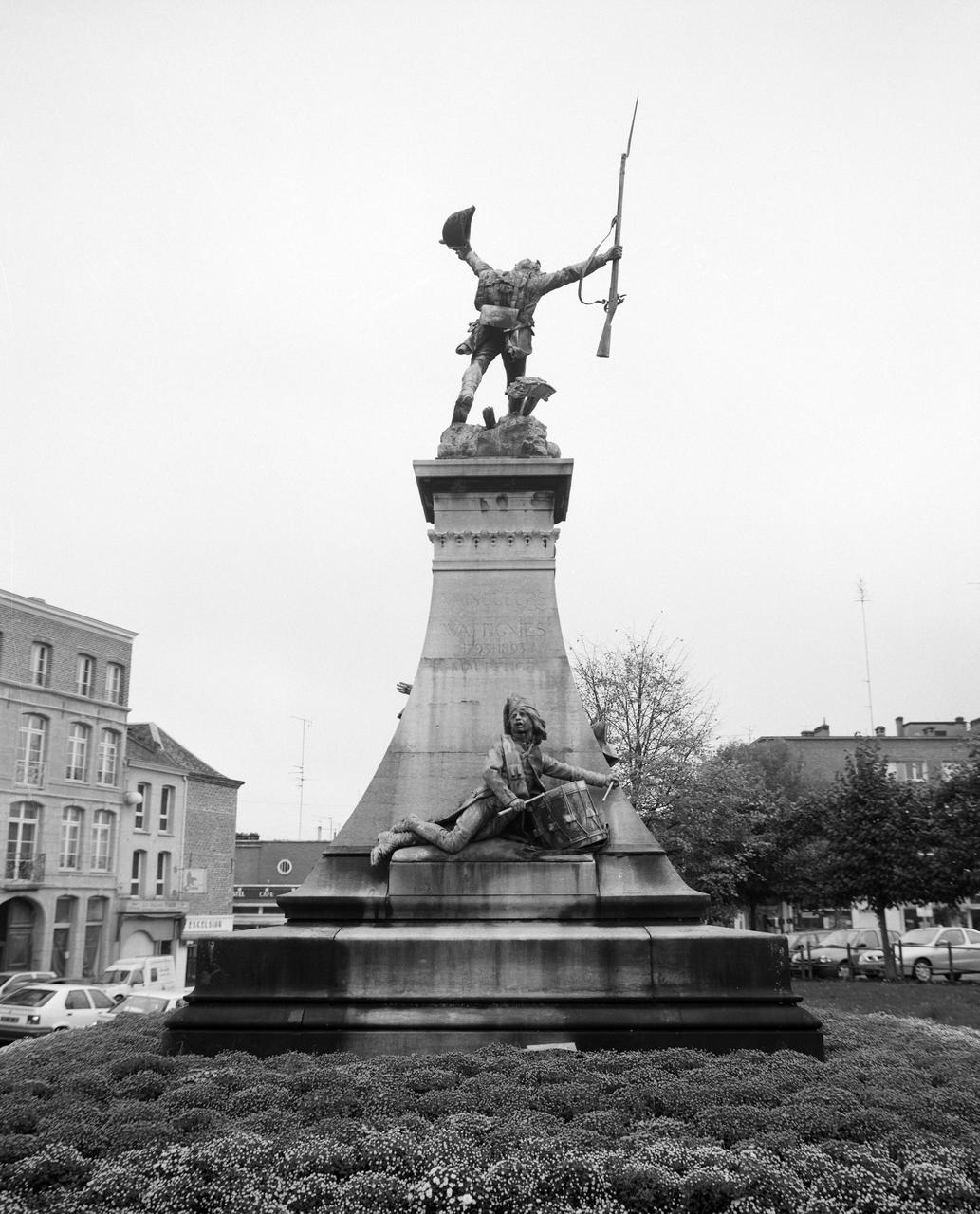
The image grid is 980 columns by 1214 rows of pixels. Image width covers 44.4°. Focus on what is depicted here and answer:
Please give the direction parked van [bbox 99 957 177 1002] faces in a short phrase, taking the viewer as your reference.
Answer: facing the viewer and to the left of the viewer

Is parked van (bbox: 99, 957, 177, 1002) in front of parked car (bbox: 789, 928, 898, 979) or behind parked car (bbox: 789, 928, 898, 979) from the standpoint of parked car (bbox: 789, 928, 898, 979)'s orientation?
in front

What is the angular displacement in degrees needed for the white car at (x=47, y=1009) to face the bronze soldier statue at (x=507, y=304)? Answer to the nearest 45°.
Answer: approximately 135° to its right

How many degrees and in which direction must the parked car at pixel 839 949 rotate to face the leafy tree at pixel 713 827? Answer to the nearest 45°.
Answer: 0° — it already faces it

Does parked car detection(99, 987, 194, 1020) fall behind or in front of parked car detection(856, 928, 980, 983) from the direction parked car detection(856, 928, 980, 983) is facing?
in front

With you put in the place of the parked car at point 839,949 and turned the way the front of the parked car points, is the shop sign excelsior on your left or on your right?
on your right

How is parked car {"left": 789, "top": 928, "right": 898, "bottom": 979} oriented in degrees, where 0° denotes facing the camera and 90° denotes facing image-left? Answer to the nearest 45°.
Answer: approximately 45°

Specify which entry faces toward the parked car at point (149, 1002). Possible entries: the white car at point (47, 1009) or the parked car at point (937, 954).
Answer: the parked car at point (937, 954)

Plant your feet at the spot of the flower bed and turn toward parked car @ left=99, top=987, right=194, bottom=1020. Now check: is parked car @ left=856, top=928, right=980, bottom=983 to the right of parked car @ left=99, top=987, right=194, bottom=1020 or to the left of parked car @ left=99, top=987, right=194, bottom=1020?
right
